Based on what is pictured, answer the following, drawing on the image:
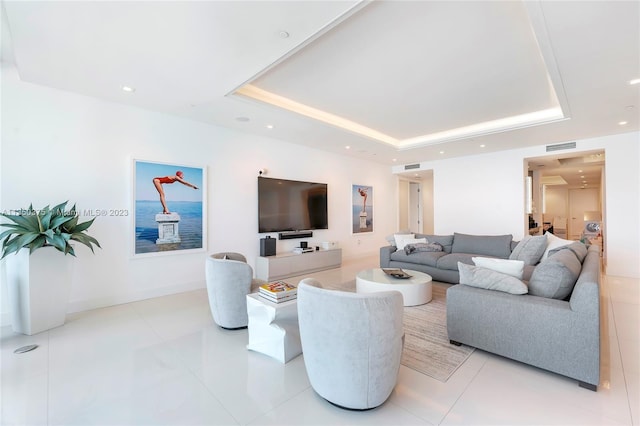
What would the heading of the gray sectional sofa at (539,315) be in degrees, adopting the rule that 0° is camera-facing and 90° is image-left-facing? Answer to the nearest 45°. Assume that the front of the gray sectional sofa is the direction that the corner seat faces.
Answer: approximately 45°

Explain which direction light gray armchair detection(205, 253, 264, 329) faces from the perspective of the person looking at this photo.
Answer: facing away from the viewer and to the right of the viewer

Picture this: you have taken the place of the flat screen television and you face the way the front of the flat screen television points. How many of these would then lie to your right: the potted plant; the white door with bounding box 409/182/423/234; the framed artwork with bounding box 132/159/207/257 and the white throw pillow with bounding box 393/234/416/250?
2

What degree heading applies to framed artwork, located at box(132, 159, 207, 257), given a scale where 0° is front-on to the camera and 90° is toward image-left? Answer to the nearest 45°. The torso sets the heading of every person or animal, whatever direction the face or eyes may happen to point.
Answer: approximately 315°

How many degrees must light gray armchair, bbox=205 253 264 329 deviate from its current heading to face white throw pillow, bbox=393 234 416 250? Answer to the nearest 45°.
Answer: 0° — it already faces it

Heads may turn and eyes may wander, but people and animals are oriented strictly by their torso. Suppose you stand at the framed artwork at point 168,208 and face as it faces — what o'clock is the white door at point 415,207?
The white door is roughly at 10 o'clock from the framed artwork.

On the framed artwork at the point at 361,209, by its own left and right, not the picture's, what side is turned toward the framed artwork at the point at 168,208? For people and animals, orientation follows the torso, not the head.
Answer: right

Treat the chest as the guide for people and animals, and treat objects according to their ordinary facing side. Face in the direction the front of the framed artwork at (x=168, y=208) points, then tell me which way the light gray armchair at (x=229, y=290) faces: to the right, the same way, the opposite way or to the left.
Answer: to the left

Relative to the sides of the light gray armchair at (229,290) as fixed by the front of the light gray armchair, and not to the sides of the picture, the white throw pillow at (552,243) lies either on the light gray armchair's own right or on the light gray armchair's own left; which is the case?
on the light gray armchair's own right
